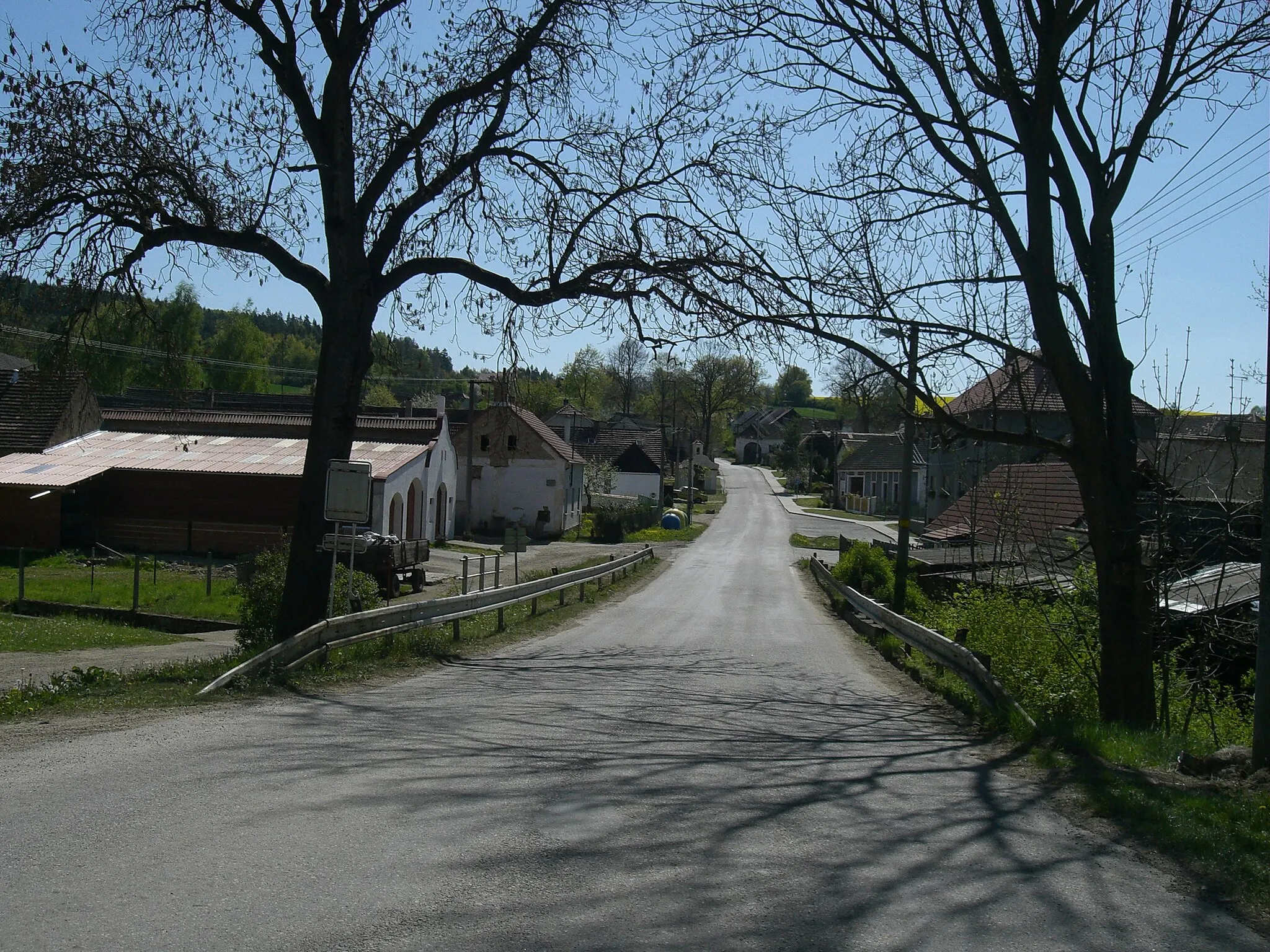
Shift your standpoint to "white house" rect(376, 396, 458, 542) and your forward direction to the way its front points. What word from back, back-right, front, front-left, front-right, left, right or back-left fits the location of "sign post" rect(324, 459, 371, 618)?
front-right

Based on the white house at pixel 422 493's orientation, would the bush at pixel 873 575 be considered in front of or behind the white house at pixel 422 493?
in front

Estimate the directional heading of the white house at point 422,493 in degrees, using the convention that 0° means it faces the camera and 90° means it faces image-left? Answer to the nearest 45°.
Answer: approximately 315°

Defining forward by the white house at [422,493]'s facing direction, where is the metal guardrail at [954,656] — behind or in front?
in front

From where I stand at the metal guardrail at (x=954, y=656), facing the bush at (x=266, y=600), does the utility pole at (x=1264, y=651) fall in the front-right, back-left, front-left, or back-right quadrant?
back-left
